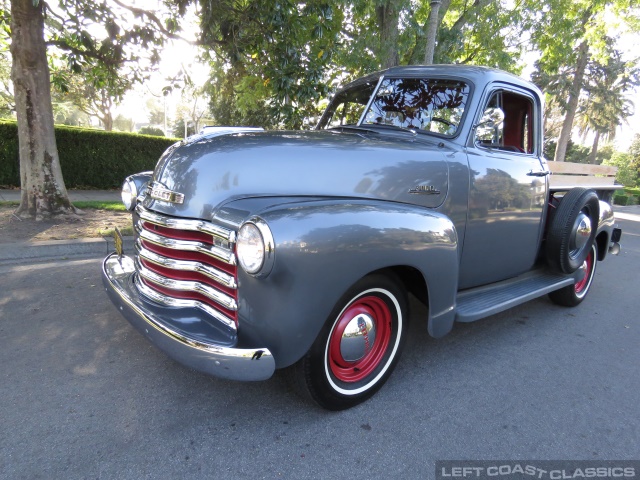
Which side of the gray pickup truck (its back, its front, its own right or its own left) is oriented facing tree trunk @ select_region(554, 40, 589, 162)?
back

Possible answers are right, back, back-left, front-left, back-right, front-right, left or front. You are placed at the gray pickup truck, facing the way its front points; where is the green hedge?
right

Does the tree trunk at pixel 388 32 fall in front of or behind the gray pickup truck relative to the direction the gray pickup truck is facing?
behind

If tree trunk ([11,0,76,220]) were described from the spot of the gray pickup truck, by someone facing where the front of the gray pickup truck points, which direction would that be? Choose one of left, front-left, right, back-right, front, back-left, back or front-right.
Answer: right

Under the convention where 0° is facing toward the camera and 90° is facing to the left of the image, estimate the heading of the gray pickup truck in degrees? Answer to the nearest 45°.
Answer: approximately 45°
